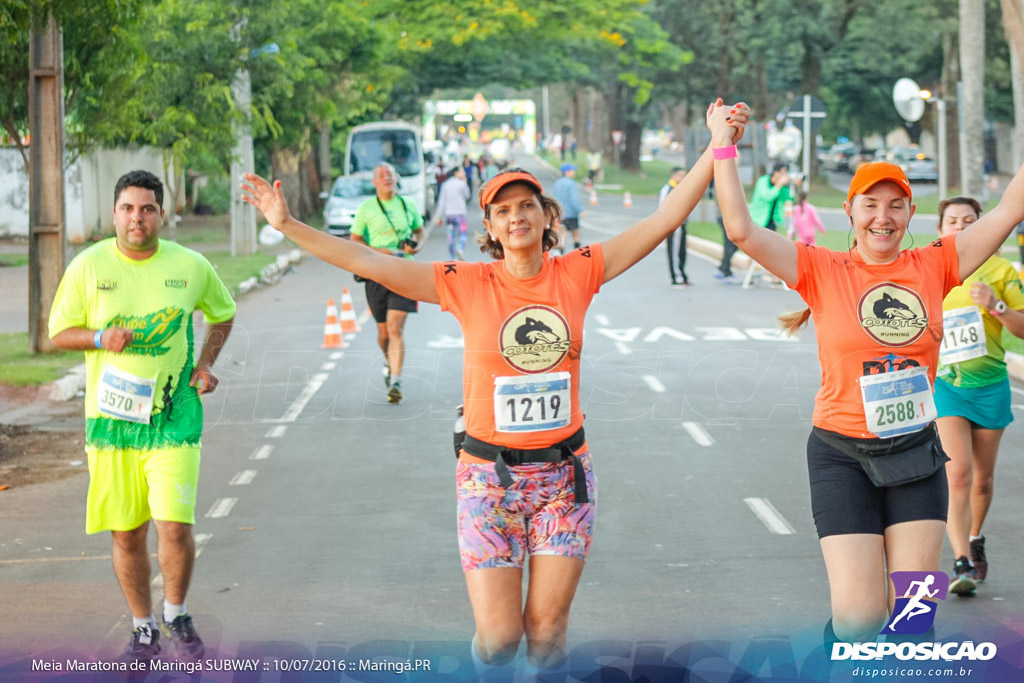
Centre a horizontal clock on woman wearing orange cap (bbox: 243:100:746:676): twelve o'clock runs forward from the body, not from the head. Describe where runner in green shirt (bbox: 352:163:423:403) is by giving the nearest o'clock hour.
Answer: The runner in green shirt is roughly at 6 o'clock from the woman wearing orange cap.

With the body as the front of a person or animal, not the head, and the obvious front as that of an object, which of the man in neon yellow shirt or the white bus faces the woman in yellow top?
the white bus

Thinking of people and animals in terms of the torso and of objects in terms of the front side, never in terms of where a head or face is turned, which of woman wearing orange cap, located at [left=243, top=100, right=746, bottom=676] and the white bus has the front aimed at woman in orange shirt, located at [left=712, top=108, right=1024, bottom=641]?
the white bus

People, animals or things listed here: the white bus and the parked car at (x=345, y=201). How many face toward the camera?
2

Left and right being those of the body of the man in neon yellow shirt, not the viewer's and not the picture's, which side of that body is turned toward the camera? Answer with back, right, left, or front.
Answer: front

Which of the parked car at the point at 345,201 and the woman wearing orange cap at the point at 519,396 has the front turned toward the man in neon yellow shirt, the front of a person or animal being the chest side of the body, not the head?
the parked car

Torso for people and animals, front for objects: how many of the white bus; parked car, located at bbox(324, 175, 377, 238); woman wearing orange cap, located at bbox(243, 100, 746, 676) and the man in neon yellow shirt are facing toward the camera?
4

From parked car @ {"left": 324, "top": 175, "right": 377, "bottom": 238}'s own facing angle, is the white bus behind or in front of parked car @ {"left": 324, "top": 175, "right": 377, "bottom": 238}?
behind

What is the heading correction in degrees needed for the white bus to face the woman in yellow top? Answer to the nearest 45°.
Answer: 0° — it already faces them

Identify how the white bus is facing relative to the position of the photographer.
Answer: facing the viewer

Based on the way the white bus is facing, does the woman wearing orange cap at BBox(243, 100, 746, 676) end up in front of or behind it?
in front

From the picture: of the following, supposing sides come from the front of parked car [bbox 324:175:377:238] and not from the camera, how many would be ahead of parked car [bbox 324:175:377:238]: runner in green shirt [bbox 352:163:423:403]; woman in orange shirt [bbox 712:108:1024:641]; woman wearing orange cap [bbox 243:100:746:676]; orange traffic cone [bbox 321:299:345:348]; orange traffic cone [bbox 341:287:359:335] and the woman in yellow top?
6
